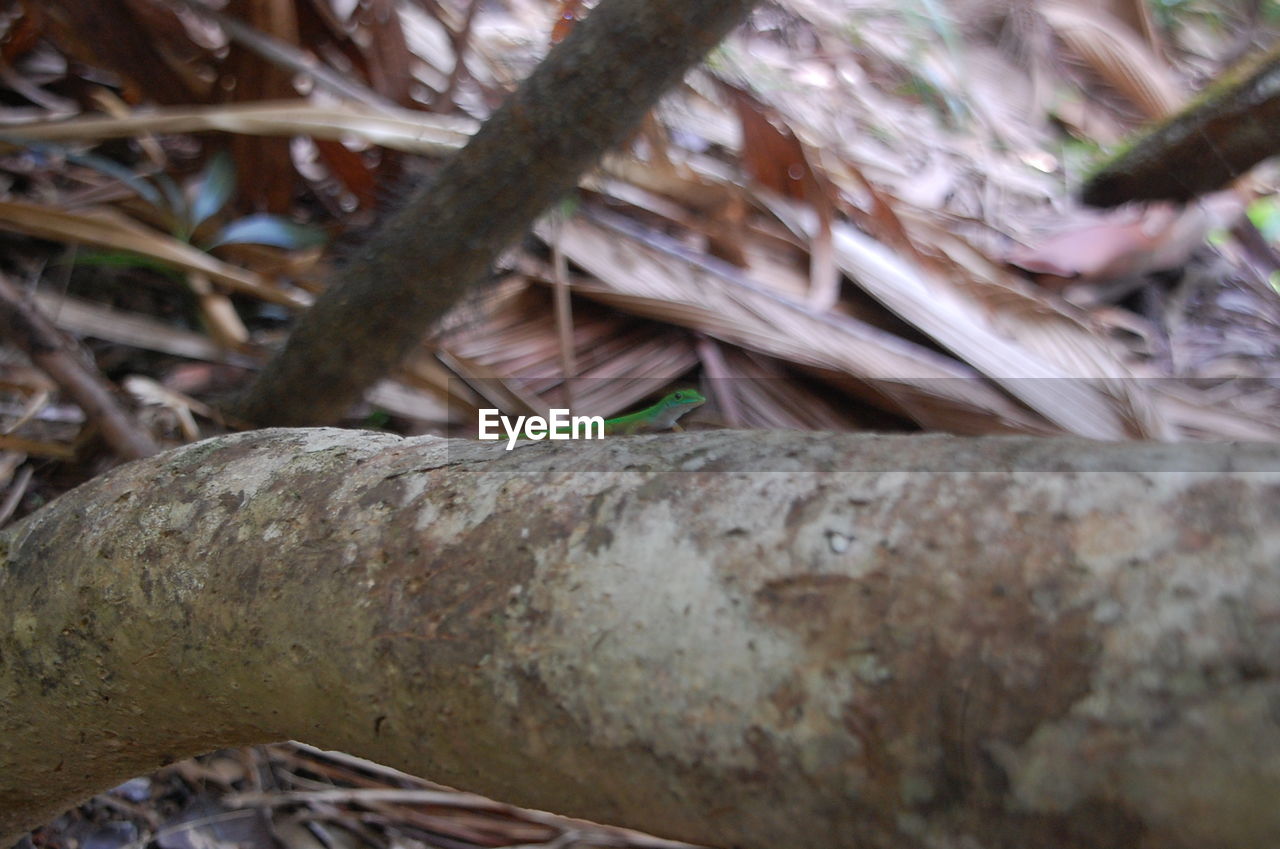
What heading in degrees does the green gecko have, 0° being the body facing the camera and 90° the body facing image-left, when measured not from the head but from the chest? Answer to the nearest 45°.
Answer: approximately 270°
